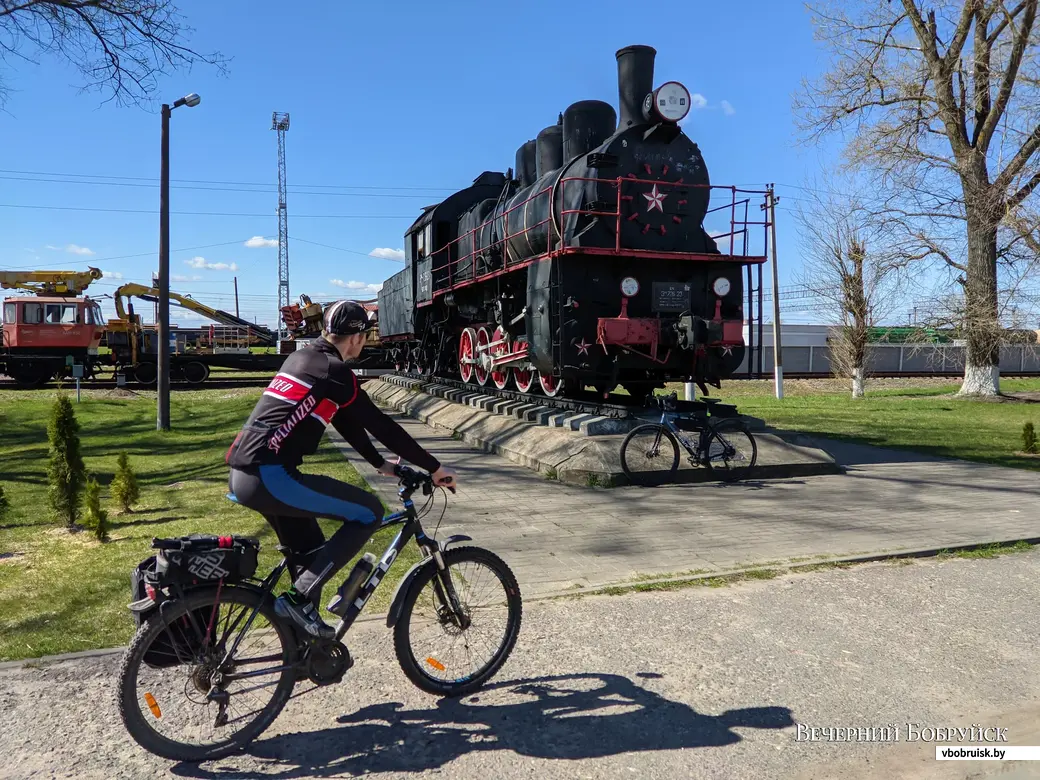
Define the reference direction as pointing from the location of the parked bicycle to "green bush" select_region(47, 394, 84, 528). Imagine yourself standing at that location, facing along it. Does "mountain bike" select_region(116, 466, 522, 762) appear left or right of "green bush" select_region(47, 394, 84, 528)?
left

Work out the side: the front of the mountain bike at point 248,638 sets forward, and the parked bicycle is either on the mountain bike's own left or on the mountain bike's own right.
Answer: on the mountain bike's own left

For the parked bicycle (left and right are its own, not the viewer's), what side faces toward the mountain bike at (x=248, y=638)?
left

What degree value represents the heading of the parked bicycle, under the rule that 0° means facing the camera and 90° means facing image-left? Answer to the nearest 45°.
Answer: approximately 90°

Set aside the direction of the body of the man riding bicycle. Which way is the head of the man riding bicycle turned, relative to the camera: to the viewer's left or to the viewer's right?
to the viewer's right

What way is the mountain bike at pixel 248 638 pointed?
to the viewer's right

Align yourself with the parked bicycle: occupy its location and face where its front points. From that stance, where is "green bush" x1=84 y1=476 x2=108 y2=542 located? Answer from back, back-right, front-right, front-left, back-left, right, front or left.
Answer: front-left

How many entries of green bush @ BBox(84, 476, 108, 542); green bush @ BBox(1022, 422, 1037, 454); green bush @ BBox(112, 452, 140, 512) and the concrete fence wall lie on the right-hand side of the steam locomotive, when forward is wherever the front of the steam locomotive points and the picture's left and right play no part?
2

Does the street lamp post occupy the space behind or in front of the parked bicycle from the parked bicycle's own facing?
in front

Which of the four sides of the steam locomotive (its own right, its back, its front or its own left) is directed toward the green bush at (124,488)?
right

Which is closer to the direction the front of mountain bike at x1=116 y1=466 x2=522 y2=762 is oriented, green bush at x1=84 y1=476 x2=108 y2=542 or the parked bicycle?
the parked bicycle
